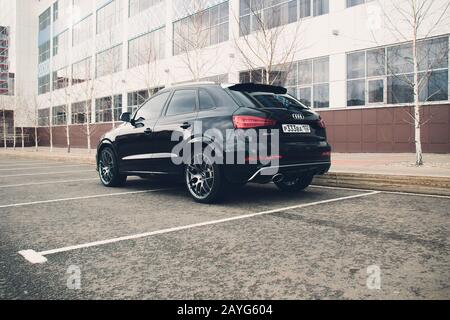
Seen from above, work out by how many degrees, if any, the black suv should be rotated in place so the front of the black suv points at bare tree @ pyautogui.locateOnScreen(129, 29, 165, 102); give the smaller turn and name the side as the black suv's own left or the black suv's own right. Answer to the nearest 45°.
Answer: approximately 45° to the black suv's own right

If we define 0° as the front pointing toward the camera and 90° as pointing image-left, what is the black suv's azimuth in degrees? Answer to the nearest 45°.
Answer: approximately 135°

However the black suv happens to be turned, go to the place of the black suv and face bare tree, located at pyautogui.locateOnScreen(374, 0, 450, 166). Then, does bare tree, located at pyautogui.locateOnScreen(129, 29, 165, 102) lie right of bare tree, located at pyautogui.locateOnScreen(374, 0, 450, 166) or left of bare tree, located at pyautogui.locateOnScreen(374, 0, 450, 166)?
left

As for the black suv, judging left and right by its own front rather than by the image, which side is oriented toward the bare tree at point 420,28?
right

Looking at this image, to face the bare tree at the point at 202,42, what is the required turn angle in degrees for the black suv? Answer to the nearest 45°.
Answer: approximately 45° to its right
